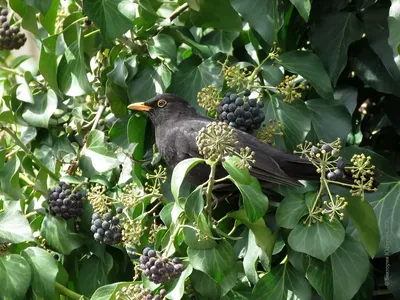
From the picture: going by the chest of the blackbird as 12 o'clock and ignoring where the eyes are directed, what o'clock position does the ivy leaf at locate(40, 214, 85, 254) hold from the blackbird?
The ivy leaf is roughly at 11 o'clock from the blackbird.

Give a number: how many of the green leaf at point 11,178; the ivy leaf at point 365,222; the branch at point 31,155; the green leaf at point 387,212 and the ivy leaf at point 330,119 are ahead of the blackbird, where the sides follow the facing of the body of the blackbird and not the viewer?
2

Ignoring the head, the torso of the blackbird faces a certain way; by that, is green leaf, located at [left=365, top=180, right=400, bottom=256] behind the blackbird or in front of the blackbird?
behind

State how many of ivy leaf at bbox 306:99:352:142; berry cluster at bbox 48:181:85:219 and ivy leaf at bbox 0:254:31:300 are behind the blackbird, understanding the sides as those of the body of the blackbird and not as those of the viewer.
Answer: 1

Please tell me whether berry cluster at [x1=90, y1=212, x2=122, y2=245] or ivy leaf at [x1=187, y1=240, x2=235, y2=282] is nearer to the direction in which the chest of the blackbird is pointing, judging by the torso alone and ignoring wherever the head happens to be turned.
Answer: the berry cluster

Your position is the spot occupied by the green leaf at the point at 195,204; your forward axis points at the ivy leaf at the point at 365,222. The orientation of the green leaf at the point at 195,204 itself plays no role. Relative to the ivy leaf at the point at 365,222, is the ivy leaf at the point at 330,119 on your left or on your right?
left

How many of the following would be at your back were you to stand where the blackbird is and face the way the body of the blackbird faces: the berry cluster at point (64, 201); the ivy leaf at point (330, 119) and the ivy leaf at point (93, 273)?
1

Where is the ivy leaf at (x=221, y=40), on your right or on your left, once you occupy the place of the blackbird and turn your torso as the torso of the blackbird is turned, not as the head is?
on your right

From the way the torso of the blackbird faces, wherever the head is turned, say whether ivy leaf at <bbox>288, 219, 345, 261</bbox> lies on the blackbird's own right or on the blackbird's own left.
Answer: on the blackbird's own left

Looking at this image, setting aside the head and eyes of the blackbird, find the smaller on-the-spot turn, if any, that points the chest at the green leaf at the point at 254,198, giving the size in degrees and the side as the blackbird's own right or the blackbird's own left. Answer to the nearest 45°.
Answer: approximately 90° to the blackbird's own left

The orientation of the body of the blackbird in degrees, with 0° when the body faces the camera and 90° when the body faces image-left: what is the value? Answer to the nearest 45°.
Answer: approximately 90°

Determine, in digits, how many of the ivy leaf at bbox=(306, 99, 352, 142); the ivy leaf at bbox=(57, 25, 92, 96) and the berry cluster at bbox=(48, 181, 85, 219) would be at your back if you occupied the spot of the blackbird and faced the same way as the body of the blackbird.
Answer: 1

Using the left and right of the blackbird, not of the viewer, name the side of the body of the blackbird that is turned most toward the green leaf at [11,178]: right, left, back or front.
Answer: front
